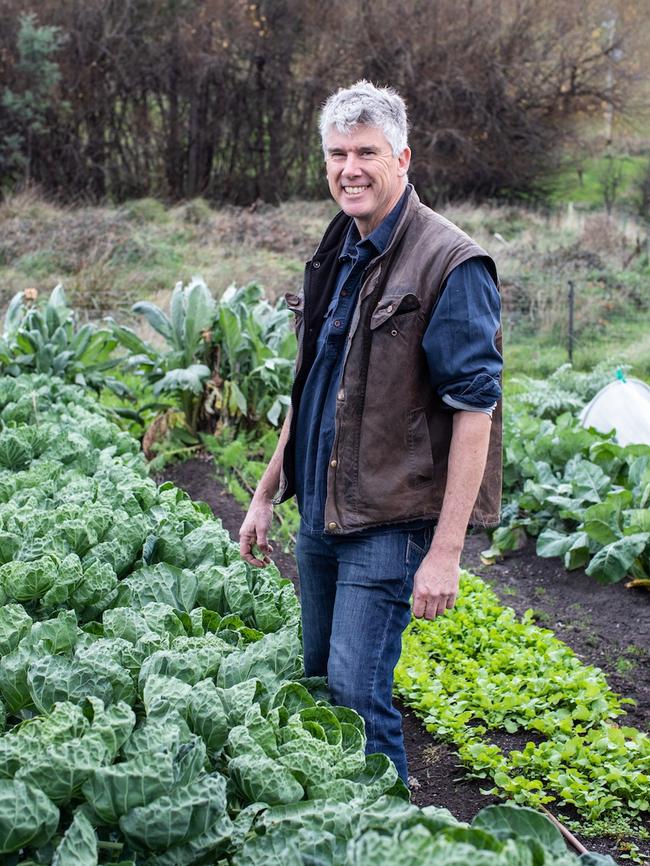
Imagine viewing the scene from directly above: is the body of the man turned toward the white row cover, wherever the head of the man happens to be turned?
no

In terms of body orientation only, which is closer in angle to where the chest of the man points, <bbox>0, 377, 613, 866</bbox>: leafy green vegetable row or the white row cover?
the leafy green vegetable row

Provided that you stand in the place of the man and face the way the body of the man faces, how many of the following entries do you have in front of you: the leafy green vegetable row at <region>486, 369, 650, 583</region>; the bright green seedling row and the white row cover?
0

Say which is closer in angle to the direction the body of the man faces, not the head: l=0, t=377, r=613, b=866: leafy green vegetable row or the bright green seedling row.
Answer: the leafy green vegetable row

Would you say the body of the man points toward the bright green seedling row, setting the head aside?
no

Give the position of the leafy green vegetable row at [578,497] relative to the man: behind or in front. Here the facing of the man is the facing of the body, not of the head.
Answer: behind

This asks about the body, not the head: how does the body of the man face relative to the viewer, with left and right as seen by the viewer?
facing the viewer and to the left of the viewer
